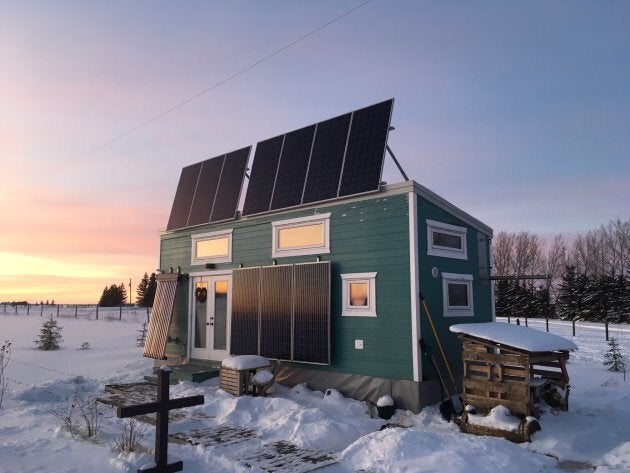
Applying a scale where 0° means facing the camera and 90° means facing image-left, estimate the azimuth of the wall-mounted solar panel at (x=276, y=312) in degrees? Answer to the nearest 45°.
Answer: approximately 45°

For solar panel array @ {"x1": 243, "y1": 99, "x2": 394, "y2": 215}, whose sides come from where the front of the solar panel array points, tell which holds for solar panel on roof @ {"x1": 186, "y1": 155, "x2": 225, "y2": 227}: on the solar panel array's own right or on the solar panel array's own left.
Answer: on the solar panel array's own right

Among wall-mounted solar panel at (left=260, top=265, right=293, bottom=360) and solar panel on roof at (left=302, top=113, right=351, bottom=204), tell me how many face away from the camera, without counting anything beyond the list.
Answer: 0

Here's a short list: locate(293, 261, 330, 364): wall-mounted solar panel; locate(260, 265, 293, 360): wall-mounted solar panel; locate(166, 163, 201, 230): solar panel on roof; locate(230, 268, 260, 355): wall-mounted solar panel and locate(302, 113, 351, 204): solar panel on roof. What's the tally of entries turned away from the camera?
0

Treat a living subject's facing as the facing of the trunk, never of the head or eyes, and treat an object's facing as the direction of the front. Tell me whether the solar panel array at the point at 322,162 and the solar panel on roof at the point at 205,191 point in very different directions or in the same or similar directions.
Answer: same or similar directions

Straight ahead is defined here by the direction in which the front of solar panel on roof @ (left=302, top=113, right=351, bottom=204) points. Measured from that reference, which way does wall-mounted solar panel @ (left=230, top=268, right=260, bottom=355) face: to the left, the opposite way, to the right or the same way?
the same way

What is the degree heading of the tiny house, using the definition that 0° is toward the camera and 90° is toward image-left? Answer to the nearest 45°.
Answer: approximately 45°

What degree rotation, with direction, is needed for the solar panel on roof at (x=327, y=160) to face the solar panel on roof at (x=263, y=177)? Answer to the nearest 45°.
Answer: approximately 90° to its right

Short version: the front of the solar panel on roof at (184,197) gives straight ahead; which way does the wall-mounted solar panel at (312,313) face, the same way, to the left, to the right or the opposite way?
the same way

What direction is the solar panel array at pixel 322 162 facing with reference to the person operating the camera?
facing the viewer and to the left of the viewer

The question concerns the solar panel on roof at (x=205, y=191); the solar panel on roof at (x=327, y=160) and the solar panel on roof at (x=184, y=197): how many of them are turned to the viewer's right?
0

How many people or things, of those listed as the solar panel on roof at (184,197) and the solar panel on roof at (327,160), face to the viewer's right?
0

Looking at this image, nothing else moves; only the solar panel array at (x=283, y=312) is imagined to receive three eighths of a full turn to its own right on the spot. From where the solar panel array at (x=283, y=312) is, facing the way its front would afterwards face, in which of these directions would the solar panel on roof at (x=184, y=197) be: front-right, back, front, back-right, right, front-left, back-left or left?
front-left

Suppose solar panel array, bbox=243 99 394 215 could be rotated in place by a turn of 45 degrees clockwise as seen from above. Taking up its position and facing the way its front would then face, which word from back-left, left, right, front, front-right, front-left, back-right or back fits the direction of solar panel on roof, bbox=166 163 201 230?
front-right

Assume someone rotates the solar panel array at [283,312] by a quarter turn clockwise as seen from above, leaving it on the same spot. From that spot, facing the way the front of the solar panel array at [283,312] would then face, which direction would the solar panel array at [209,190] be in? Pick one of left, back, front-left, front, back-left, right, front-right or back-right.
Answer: front

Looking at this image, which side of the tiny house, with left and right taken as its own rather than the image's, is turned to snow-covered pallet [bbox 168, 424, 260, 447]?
front

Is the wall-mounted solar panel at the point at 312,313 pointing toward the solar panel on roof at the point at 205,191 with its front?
no

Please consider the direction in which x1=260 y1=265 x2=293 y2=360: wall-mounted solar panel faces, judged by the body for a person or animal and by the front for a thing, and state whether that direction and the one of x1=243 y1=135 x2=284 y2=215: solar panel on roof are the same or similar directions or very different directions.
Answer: same or similar directions

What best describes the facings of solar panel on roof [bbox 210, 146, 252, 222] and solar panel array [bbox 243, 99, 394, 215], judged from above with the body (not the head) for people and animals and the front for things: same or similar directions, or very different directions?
same or similar directions

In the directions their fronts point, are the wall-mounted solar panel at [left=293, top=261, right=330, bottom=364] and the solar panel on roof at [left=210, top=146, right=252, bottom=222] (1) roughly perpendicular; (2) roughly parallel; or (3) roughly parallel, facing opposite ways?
roughly parallel

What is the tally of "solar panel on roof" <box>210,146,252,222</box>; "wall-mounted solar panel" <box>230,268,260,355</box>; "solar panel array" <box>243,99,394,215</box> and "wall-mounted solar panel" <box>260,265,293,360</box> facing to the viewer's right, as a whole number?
0
